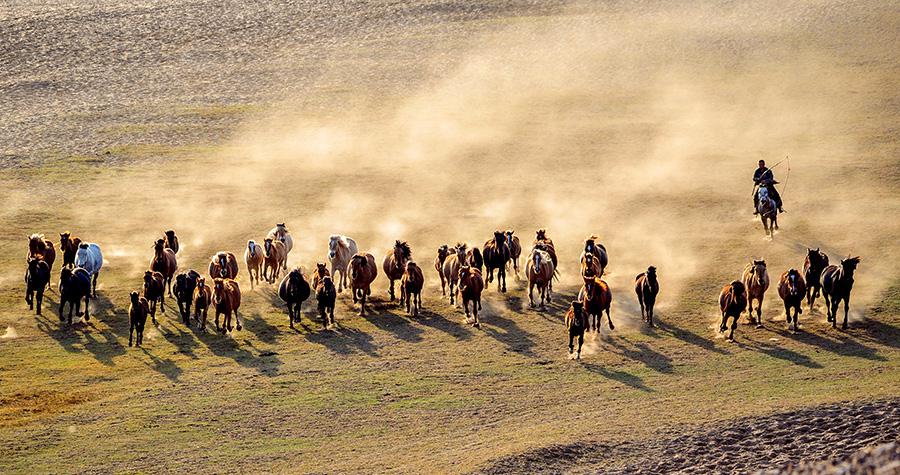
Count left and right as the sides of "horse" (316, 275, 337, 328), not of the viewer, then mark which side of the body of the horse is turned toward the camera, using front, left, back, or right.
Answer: front

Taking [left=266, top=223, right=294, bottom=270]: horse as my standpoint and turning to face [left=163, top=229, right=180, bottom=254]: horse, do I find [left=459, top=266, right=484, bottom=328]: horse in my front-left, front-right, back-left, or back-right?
back-left

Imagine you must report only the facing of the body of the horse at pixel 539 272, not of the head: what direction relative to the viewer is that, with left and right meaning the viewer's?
facing the viewer

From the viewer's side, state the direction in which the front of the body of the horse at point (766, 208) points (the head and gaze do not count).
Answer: toward the camera

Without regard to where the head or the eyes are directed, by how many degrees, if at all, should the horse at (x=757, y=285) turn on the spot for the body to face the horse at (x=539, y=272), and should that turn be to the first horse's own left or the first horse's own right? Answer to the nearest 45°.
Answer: approximately 90° to the first horse's own right

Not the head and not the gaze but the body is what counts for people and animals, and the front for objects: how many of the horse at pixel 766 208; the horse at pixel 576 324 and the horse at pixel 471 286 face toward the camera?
3

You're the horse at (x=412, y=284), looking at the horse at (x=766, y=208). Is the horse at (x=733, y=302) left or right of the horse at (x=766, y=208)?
right

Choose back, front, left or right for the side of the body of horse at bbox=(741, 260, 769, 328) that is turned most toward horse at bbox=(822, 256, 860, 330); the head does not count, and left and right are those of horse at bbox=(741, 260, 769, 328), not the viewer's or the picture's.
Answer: left

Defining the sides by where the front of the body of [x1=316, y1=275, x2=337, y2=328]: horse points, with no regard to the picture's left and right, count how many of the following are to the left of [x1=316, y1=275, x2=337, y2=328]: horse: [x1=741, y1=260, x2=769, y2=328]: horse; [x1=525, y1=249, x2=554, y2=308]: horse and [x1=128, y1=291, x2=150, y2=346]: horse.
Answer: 2

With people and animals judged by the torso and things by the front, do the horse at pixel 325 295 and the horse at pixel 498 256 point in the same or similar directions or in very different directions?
same or similar directions

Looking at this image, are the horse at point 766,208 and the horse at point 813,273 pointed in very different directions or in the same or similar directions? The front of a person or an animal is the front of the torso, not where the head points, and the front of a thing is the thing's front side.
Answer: same or similar directions
